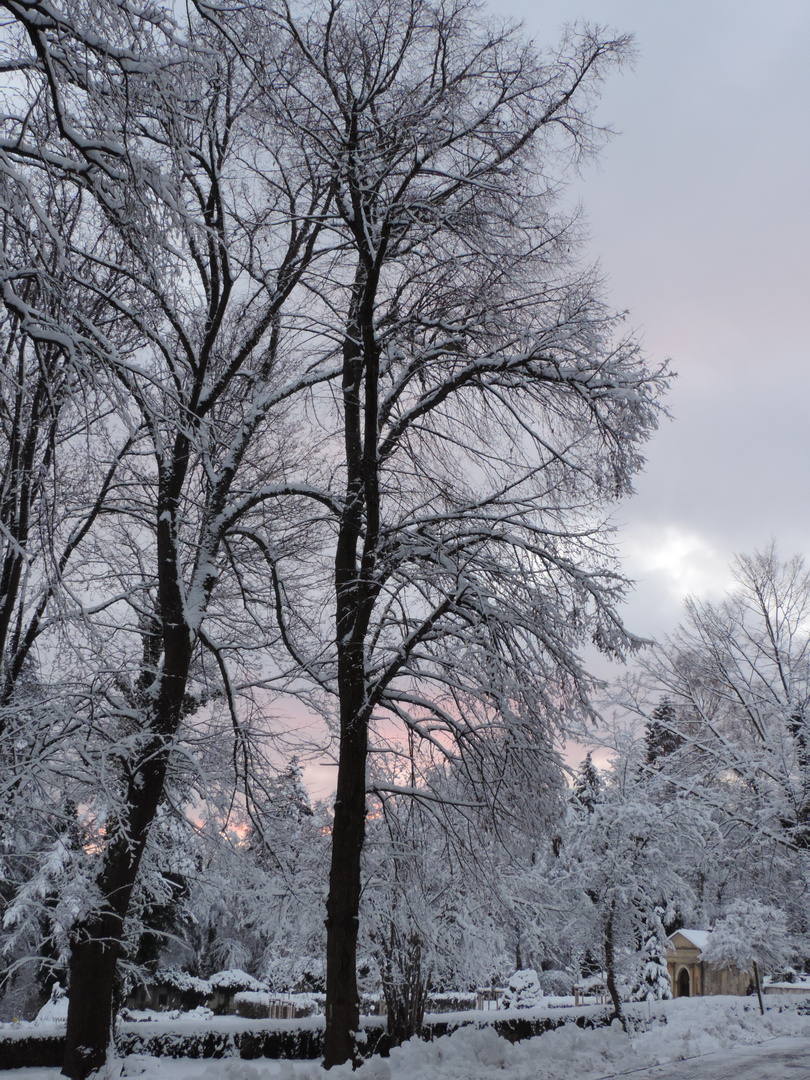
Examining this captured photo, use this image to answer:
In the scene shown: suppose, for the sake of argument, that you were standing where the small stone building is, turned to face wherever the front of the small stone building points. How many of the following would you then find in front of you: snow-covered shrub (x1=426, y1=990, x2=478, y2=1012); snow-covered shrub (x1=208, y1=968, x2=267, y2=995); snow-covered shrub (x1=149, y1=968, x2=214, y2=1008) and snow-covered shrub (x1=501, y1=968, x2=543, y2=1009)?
4

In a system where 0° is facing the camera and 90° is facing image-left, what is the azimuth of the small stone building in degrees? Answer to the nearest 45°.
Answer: approximately 45°

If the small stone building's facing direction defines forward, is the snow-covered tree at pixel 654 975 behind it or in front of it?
in front

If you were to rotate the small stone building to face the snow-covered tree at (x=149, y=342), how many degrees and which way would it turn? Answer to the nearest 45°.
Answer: approximately 45° to its left

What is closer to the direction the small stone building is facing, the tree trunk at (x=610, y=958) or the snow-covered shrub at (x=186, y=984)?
the snow-covered shrub

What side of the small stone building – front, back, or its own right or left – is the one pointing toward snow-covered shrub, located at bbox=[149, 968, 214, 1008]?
front

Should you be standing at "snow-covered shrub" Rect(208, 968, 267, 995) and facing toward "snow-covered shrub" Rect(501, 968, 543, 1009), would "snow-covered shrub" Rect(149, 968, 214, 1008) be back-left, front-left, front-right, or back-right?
back-right

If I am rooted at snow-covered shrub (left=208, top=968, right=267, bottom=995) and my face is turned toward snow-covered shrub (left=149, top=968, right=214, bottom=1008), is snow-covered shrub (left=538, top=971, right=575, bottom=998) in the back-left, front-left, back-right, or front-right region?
back-left

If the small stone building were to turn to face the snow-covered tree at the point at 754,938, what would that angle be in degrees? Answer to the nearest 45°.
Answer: approximately 45° to its left

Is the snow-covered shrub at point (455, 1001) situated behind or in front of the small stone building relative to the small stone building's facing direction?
in front
